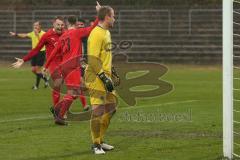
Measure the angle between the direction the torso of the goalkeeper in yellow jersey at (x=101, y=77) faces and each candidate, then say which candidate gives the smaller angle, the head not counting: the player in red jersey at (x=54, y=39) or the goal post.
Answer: the goal post

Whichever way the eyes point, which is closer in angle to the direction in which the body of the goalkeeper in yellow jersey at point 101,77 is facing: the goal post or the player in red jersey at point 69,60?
the goal post

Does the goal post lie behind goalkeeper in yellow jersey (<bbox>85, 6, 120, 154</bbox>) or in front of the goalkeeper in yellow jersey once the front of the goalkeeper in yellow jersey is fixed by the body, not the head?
in front

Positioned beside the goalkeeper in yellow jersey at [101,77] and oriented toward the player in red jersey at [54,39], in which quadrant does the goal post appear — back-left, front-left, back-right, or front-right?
back-right
